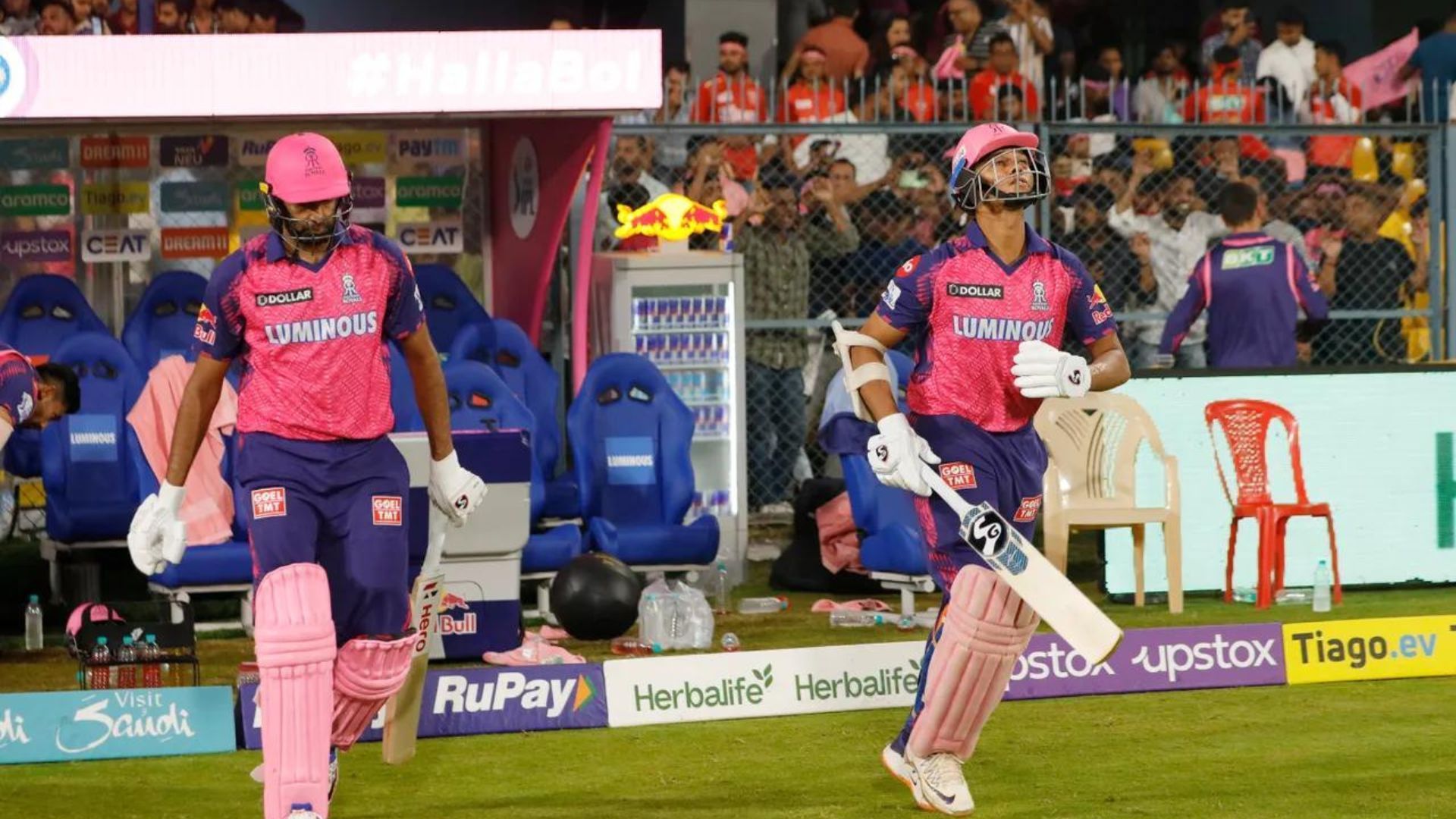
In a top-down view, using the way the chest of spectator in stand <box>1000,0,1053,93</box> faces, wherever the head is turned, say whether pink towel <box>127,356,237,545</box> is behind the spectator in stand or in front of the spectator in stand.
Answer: in front

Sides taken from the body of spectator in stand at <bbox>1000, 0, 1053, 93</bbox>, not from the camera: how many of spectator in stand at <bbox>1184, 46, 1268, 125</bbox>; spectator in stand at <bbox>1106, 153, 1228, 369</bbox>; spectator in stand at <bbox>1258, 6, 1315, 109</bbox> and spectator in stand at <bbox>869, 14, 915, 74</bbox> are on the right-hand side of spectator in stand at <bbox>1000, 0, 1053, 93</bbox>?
1

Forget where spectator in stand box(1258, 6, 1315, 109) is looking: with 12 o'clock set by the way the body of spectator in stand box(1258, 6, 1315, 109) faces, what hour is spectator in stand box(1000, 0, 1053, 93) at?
spectator in stand box(1000, 0, 1053, 93) is roughly at 2 o'clock from spectator in stand box(1258, 6, 1315, 109).

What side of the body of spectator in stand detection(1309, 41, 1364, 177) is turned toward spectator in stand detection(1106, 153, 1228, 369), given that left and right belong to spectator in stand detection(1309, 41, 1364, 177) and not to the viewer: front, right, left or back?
front

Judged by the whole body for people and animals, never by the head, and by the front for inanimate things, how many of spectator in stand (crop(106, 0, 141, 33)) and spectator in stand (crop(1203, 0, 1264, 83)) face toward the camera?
2

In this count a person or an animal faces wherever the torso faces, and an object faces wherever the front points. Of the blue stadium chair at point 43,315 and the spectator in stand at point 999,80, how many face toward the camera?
2

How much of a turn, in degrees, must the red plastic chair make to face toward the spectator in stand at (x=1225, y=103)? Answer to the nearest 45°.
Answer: approximately 135° to its left

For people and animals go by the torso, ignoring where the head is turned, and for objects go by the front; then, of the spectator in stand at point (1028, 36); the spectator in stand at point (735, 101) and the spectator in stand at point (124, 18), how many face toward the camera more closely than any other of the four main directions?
3

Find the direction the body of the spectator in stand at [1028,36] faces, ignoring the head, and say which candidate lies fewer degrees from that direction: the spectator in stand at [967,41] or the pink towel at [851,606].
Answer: the pink towel

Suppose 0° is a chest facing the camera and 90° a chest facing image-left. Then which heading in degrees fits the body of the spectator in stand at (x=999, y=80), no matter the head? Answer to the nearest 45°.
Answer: approximately 0°

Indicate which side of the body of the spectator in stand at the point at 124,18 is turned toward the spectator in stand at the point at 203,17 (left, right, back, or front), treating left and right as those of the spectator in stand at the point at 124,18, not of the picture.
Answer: left
